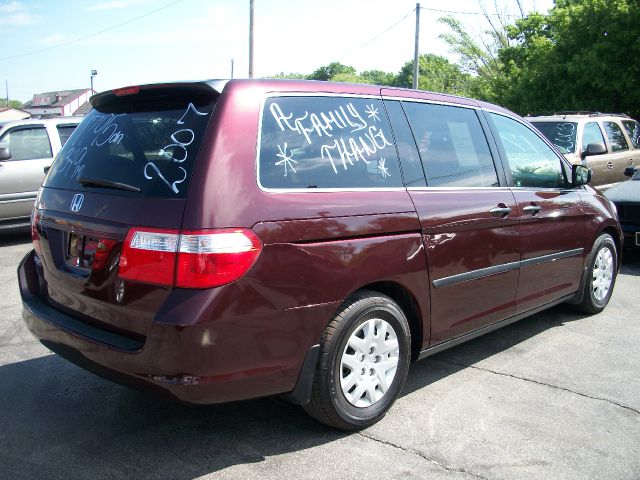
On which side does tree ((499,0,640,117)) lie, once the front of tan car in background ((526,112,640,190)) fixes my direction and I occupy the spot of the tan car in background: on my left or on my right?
on my right

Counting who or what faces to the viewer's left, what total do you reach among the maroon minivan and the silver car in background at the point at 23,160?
1

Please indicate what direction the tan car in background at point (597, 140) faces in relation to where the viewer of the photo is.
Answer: facing the viewer and to the left of the viewer

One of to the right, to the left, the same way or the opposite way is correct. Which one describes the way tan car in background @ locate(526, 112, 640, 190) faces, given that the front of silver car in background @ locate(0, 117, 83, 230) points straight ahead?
the same way

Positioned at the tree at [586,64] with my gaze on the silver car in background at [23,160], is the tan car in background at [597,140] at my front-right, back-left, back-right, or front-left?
front-left

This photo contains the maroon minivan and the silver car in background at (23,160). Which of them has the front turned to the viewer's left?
the silver car in background

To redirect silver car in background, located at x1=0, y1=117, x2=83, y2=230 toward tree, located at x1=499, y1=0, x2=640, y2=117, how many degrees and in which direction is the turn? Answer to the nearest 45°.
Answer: approximately 180°

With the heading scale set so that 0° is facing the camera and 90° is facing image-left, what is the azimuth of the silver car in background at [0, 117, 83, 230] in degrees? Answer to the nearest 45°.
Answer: approximately 90°

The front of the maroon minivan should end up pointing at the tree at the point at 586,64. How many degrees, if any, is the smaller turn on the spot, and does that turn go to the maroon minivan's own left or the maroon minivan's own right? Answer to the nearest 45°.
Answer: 0° — it already faces it

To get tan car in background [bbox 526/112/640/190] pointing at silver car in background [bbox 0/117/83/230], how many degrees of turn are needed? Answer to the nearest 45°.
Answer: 0° — it already faces it

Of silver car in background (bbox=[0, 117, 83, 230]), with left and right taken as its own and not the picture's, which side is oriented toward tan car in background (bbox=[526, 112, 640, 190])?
back

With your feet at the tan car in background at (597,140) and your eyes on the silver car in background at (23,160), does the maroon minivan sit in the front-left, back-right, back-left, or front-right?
front-left

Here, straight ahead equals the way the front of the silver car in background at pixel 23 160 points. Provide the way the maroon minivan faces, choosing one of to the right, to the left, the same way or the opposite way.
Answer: the opposite way

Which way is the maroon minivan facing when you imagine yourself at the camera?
facing away from the viewer and to the right of the viewer

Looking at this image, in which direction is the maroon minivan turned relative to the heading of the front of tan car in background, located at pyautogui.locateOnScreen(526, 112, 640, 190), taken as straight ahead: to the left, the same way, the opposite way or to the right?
the opposite way
